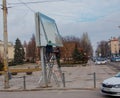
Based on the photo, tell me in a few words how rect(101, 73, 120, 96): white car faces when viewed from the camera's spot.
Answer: facing the viewer and to the left of the viewer

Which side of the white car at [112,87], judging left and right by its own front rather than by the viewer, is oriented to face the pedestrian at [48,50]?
right
